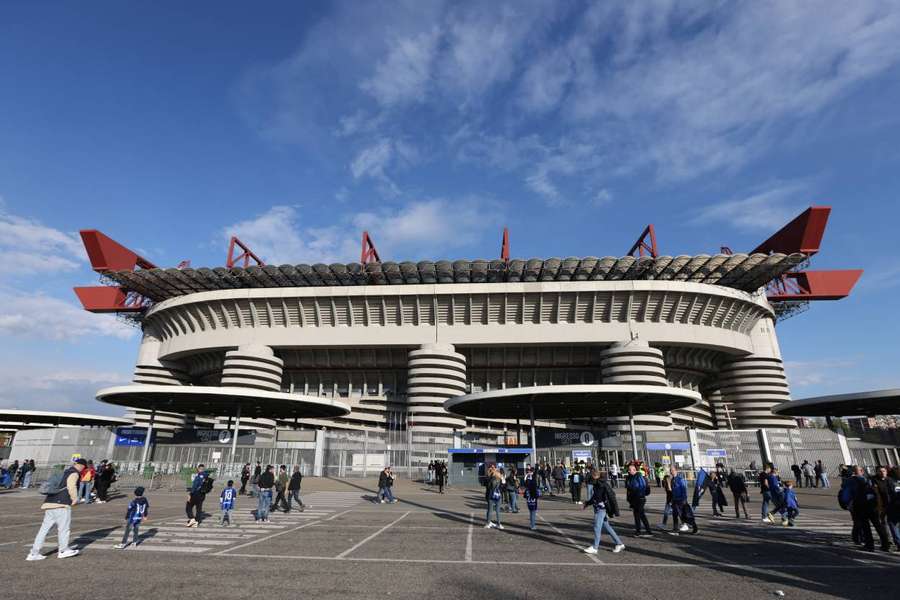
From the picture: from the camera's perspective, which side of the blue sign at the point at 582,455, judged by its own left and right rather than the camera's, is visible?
front

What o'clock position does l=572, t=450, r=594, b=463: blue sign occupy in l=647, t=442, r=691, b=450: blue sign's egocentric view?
l=572, t=450, r=594, b=463: blue sign is roughly at 2 o'clock from l=647, t=442, r=691, b=450: blue sign.

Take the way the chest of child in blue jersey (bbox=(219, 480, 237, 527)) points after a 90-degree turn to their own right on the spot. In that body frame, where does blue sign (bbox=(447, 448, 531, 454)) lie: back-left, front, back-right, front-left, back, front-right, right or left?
front-left

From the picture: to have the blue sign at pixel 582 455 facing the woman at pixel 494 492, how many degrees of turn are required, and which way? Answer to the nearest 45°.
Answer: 0° — it already faces them

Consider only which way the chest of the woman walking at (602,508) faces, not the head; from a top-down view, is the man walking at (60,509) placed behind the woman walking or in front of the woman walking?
in front

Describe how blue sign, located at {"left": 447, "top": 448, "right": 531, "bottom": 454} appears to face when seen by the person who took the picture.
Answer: facing the viewer

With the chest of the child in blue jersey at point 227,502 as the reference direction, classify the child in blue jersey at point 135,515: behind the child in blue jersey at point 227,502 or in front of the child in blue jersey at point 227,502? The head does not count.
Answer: behind

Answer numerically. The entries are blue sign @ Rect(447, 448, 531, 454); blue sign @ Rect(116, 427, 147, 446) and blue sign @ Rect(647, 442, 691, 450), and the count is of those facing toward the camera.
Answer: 3

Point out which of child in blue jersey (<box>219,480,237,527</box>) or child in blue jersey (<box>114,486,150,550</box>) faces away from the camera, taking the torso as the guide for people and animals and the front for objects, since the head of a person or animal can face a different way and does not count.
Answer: child in blue jersey (<box>219,480,237,527</box>)

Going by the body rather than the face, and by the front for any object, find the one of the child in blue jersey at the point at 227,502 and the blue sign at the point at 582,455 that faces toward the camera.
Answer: the blue sign

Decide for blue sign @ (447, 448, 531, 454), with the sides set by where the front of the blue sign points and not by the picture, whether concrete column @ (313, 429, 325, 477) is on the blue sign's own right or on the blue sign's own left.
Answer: on the blue sign's own right

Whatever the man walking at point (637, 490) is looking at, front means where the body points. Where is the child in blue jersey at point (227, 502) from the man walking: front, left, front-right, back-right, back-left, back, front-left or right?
front-right

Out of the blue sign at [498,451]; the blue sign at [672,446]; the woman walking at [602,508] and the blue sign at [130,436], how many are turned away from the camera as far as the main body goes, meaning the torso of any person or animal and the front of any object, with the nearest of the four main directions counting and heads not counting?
0
